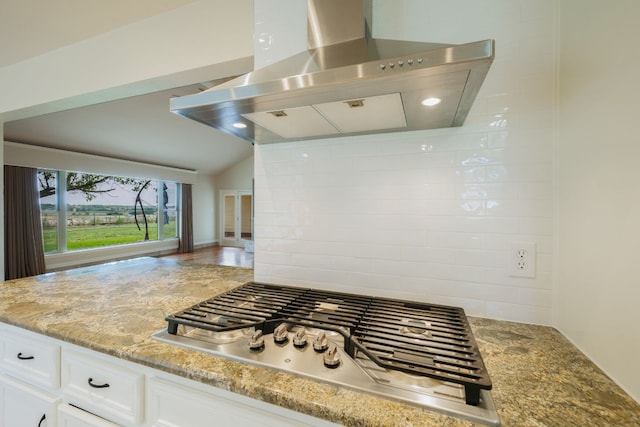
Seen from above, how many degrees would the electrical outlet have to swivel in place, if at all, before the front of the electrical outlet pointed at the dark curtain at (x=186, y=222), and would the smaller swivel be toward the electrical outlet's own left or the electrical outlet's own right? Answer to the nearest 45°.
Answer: approximately 90° to the electrical outlet's own right

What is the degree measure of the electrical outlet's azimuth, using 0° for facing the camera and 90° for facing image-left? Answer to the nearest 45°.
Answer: approximately 0°

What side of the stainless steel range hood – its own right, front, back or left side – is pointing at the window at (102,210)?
right

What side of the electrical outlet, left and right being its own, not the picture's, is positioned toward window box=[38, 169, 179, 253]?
right

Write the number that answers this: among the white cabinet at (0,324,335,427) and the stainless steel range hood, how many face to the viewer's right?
0

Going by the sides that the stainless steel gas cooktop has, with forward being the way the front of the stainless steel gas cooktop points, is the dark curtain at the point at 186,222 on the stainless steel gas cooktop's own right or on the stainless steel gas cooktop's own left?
on the stainless steel gas cooktop's own right

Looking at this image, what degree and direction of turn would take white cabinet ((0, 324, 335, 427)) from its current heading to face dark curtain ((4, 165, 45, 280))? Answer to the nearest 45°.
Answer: approximately 135° to its right

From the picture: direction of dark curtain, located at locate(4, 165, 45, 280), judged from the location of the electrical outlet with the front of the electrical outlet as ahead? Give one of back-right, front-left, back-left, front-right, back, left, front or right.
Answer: right
